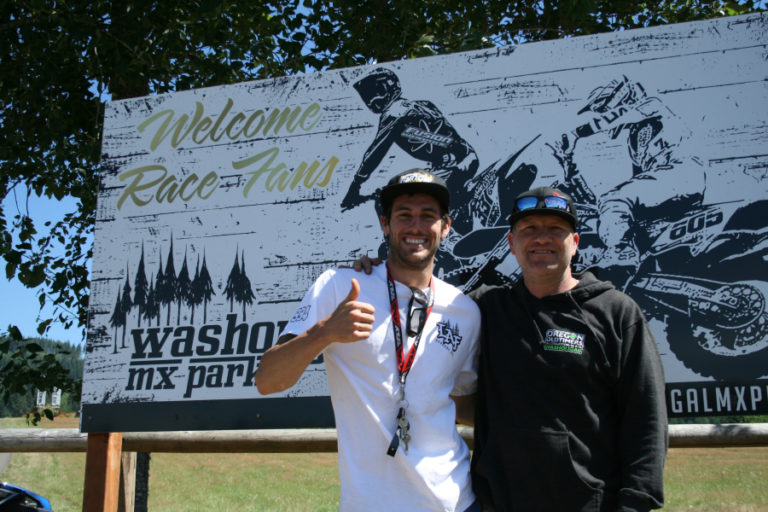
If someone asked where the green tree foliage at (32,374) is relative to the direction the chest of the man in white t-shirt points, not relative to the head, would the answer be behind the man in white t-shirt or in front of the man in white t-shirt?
behind

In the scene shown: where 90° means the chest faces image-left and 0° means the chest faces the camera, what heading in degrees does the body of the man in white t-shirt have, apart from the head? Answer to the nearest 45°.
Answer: approximately 0°

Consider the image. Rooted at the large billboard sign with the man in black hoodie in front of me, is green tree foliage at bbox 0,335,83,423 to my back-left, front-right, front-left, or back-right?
back-right

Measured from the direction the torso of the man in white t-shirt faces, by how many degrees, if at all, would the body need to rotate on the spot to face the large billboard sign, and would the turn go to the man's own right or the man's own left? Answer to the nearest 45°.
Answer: approximately 180°
